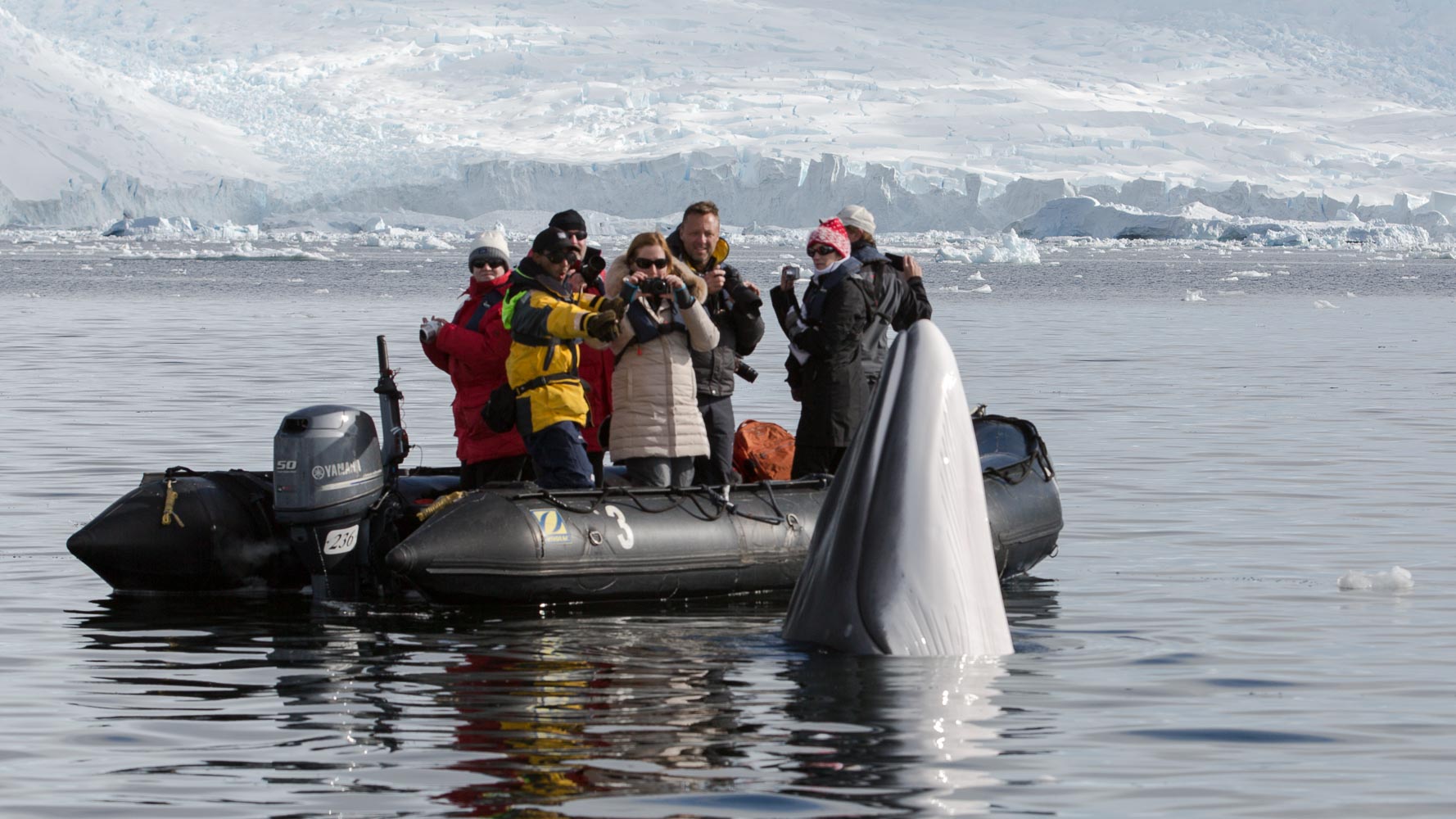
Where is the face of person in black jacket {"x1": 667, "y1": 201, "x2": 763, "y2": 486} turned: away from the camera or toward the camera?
toward the camera

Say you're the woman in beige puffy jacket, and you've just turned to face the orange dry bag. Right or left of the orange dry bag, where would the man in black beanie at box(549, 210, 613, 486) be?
left

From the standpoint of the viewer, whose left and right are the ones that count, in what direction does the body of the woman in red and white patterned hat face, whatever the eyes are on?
facing the viewer and to the left of the viewer

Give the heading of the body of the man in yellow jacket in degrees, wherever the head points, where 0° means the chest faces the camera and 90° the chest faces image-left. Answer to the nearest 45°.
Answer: approximately 315°

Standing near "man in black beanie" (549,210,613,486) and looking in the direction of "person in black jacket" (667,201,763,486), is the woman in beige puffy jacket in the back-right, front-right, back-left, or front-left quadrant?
front-right

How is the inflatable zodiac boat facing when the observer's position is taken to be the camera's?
facing away from the viewer and to the right of the viewer

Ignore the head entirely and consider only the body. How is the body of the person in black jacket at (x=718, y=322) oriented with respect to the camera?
toward the camera

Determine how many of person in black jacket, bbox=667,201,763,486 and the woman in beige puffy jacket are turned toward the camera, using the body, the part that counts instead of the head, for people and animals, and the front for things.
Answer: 2

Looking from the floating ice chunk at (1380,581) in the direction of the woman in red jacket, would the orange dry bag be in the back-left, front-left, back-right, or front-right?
front-right

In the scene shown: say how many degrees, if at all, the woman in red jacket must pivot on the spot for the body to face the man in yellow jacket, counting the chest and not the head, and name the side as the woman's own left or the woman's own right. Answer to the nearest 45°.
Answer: approximately 90° to the woman's own left
